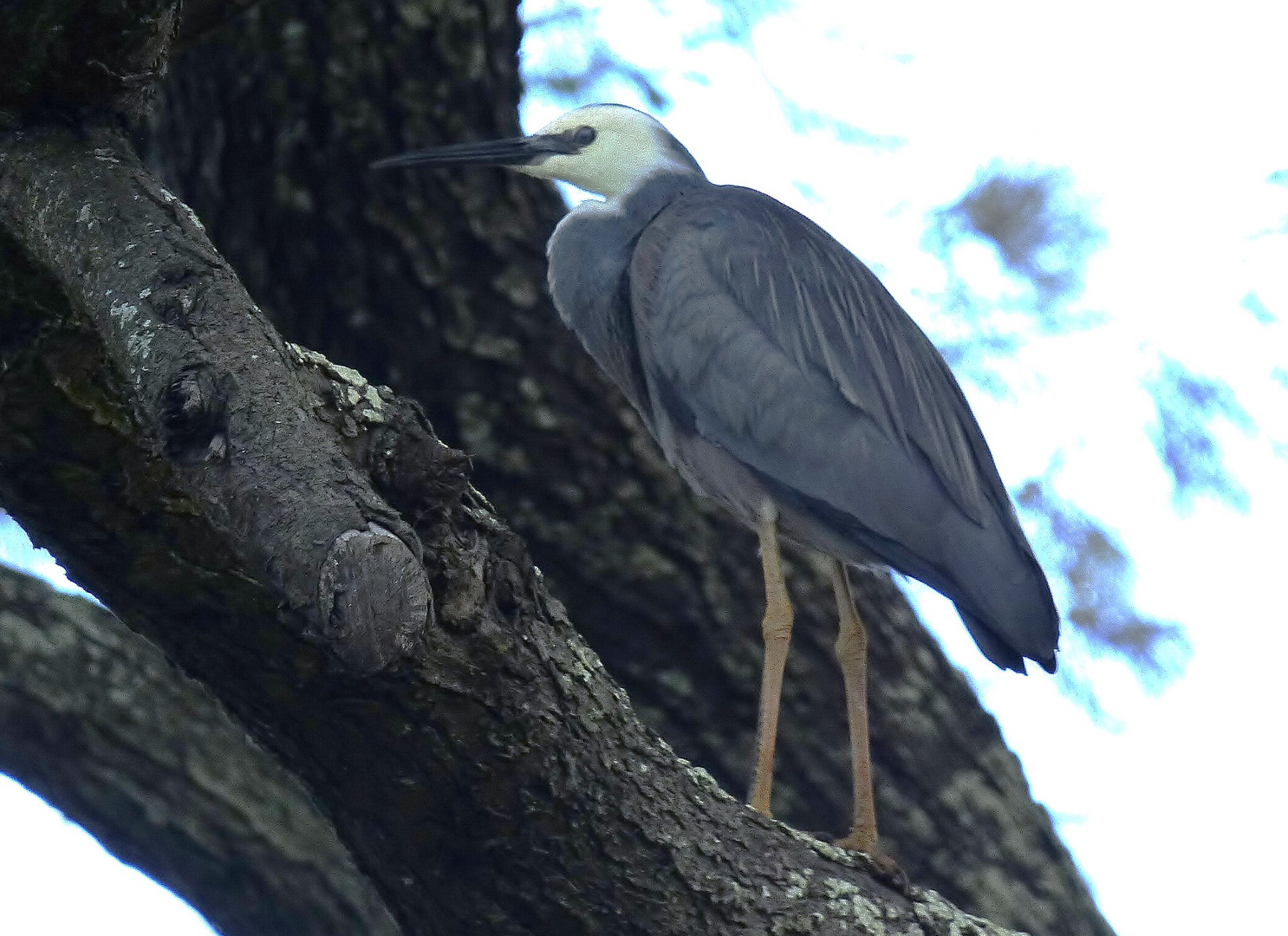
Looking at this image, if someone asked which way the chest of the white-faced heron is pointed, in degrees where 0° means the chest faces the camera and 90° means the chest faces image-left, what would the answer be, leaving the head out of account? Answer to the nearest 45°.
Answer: approximately 90°
